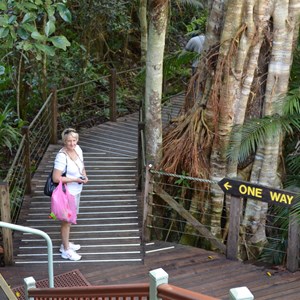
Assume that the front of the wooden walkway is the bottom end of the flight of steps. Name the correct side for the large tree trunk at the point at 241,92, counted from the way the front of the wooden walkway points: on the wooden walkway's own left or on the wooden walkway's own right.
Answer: on the wooden walkway's own left

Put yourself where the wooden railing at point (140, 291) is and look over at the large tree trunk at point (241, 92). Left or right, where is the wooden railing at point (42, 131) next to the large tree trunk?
left

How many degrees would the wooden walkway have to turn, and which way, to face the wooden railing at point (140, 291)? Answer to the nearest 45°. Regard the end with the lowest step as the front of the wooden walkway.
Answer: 0° — it already faces it

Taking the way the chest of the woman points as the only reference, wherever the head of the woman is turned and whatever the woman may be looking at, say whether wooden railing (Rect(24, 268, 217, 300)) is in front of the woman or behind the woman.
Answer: in front

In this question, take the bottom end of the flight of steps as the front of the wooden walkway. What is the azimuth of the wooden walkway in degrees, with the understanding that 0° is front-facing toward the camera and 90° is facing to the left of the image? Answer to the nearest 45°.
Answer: approximately 0°

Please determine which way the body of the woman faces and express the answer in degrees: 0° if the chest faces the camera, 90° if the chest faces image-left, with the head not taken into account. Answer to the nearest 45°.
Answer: approximately 315°
